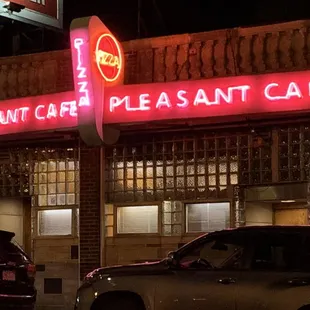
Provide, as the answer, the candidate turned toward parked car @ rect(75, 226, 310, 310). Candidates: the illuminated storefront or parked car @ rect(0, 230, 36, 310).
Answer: the illuminated storefront

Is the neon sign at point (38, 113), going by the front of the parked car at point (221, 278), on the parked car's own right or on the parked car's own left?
on the parked car's own right

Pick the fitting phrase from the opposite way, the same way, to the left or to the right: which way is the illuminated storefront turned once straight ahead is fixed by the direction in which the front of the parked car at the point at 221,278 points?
to the left

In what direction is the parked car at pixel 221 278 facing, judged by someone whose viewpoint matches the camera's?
facing to the left of the viewer

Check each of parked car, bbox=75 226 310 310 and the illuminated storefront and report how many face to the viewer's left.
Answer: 1

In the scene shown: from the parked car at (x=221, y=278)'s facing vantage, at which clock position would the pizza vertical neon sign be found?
The pizza vertical neon sign is roughly at 2 o'clock from the parked car.

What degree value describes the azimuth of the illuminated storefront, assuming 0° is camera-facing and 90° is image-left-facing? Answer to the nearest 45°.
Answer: approximately 0°

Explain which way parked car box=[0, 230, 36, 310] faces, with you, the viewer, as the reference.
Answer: facing away from the viewer and to the left of the viewer

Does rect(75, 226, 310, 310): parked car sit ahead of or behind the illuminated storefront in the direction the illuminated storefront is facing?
ahead
